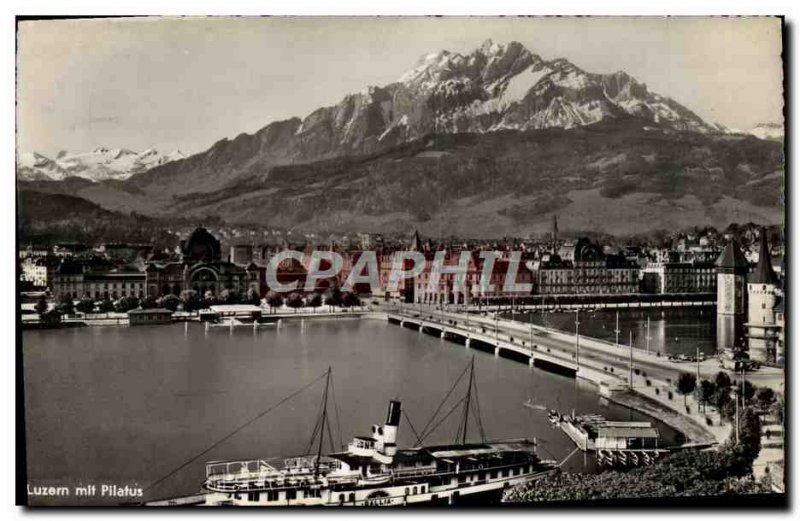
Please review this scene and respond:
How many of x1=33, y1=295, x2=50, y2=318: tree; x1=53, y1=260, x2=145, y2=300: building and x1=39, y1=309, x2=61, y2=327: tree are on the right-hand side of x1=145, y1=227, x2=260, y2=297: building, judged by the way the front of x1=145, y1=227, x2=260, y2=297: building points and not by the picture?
3

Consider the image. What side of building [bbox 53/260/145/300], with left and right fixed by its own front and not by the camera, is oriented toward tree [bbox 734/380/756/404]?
front

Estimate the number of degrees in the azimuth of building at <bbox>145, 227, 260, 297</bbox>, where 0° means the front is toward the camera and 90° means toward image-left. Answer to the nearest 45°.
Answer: approximately 0°

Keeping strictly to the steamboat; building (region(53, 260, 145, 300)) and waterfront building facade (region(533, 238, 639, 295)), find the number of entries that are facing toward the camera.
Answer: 2

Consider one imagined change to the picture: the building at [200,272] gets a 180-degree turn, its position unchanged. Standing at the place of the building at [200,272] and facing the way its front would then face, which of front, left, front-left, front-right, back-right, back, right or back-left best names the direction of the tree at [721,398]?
right

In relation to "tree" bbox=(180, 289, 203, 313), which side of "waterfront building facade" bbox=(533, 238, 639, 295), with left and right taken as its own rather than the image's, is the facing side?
right

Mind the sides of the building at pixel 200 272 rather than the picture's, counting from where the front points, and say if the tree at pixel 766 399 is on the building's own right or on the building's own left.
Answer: on the building's own left

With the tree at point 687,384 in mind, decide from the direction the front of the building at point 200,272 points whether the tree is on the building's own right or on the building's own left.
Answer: on the building's own left

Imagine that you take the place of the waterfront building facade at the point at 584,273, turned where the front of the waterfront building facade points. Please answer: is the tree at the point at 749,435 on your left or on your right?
on your left
